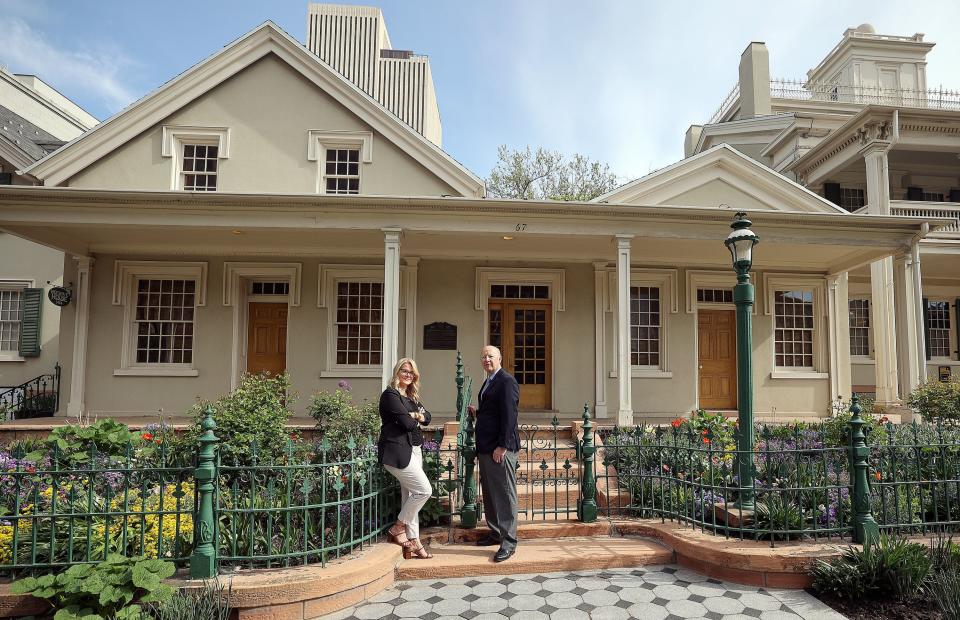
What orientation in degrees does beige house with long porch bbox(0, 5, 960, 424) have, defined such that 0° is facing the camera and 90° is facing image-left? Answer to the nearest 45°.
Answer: approximately 0°

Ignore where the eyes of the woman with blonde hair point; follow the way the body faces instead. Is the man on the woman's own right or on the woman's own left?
on the woman's own left

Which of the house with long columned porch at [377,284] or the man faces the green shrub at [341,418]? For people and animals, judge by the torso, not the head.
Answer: the house with long columned porch

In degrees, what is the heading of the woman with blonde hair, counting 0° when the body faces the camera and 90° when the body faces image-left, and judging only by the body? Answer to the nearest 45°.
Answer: approximately 315°

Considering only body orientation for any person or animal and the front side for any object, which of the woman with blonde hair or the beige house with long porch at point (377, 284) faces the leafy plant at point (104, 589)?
the beige house with long porch

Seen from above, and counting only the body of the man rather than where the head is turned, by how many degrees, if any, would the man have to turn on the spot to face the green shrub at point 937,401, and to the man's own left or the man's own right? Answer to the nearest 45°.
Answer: approximately 180°

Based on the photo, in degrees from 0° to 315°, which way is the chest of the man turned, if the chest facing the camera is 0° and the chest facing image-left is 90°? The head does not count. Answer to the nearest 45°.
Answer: approximately 45°

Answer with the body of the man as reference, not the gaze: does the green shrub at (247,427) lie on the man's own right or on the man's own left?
on the man's own right

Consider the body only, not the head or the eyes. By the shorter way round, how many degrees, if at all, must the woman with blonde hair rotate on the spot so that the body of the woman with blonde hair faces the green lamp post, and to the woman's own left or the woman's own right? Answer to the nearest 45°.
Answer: approximately 45° to the woman's own left

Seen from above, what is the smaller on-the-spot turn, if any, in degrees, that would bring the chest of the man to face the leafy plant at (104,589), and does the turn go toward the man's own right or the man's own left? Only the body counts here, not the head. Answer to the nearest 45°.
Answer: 0° — they already face it
